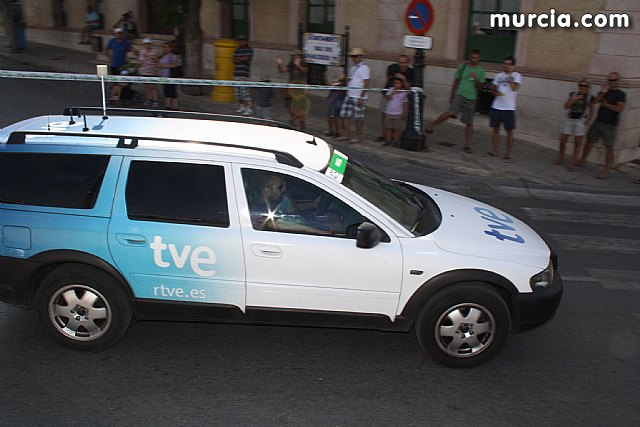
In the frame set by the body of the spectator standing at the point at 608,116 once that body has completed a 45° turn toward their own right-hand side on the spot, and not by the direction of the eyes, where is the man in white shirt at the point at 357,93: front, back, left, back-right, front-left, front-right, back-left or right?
front

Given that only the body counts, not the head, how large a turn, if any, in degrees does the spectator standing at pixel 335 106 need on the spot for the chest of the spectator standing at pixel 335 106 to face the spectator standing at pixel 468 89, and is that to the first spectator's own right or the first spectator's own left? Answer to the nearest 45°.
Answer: approximately 135° to the first spectator's own left

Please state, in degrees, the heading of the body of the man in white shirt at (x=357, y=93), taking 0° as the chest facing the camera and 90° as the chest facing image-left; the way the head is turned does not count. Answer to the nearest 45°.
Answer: approximately 45°

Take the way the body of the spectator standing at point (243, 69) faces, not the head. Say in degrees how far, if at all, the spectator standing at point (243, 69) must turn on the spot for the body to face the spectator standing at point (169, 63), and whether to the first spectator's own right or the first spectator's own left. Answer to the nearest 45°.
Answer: approximately 90° to the first spectator's own right

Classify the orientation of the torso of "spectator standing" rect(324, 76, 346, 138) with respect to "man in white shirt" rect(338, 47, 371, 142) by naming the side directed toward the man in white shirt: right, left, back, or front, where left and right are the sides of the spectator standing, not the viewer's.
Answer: left

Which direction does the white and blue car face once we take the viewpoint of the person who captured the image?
facing to the right of the viewer

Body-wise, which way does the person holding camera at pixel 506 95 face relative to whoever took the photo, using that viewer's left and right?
facing the viewer and to the left of the viewer

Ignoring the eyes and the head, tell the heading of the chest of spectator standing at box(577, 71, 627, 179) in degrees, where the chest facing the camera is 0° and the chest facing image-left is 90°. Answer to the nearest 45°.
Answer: approximately 45°

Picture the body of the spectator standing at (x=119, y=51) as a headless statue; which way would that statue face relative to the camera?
toward the camera

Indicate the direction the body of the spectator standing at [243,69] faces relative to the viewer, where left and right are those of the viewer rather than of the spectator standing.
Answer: facing the viewer

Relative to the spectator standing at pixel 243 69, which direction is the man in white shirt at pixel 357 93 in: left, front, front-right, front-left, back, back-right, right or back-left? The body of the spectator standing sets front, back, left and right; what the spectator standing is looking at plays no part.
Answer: front-left

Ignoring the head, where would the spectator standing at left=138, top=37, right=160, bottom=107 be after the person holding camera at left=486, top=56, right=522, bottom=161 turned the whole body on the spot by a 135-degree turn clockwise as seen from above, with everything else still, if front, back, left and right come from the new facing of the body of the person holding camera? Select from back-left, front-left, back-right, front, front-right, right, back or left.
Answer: left

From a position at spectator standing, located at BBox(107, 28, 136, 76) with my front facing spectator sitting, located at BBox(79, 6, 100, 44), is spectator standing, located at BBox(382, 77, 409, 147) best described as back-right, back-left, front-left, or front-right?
back-right

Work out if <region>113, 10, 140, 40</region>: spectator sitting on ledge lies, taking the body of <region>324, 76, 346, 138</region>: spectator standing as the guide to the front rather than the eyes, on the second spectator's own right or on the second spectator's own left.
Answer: on the second spectator's own right
